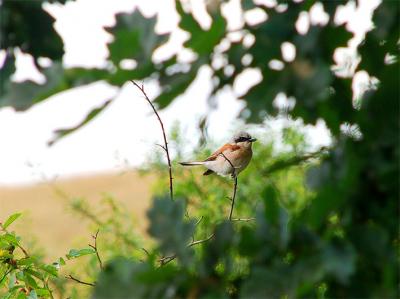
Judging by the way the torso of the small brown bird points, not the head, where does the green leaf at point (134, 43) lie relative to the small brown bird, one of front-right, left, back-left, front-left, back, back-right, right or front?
right

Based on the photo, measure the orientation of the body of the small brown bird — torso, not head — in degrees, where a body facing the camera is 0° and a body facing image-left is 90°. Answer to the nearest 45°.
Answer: approximately 270°

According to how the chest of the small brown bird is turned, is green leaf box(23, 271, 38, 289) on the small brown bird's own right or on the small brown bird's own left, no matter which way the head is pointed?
on the small brown bird's own right

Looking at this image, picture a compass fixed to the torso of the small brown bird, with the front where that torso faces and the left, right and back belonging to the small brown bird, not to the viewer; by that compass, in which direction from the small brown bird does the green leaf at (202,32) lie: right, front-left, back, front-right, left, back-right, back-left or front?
right

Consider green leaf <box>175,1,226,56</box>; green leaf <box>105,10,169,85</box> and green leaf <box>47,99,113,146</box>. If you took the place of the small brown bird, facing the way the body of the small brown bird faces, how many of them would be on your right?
3

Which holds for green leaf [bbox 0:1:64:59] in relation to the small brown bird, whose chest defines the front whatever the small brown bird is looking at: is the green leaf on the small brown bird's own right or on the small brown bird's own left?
on the small brown bird's own right

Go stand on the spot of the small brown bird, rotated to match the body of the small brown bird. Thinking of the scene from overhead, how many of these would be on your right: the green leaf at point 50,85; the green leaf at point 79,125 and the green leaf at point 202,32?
3
